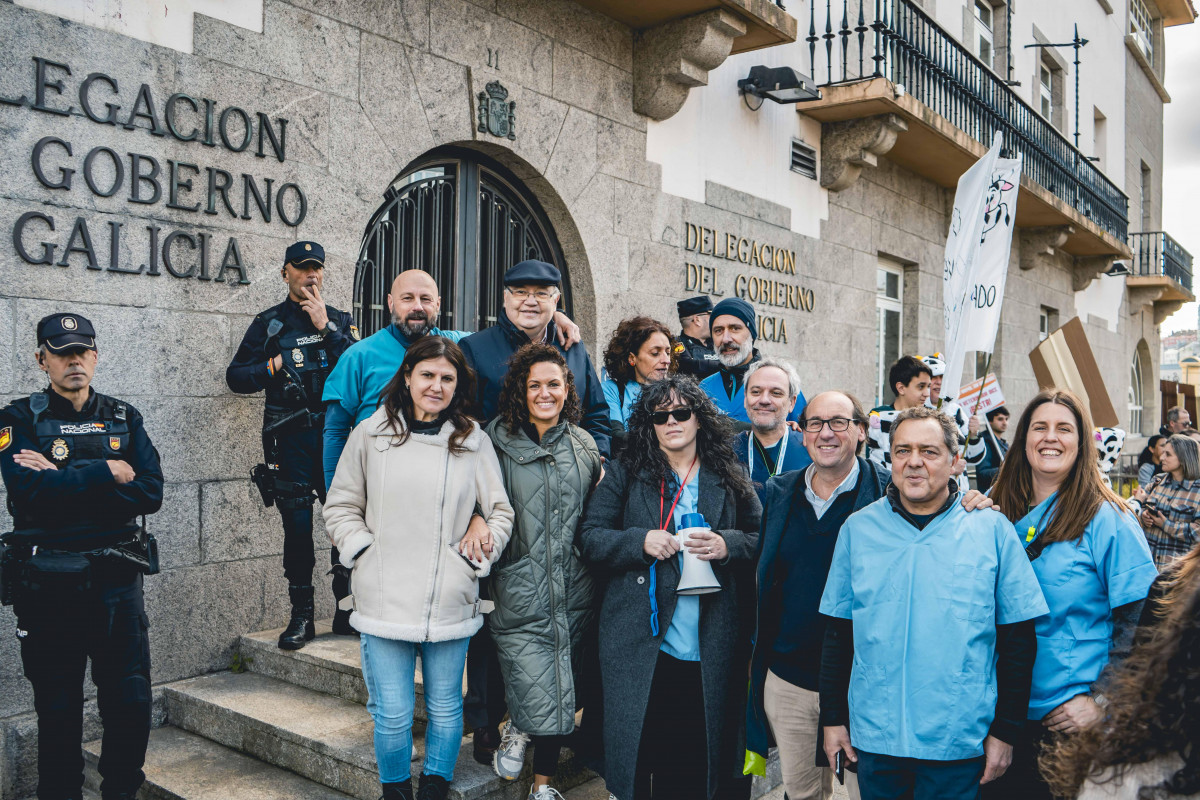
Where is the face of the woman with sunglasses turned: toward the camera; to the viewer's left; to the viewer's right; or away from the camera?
toward the camera

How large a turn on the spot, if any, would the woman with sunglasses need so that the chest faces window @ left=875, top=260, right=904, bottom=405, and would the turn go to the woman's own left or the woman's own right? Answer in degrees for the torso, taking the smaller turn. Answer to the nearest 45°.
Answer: approximately 180°

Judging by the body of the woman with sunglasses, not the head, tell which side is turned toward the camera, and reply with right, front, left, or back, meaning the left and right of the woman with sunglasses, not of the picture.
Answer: front

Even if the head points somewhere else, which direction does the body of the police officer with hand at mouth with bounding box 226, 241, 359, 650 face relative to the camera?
toward the camera

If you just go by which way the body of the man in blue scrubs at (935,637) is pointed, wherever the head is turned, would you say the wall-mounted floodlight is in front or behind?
behind

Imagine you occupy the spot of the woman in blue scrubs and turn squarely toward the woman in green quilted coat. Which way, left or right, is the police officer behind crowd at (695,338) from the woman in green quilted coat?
right

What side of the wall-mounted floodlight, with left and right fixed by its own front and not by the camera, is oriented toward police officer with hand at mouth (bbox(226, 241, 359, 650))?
right

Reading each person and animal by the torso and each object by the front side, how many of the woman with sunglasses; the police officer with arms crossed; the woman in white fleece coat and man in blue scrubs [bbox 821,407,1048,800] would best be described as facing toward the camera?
4

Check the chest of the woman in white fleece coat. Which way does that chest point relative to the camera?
toward the camera

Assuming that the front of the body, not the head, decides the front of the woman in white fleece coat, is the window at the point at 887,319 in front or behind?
behind

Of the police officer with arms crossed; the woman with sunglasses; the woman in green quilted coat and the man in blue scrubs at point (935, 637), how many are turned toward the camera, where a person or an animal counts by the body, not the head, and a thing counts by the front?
4

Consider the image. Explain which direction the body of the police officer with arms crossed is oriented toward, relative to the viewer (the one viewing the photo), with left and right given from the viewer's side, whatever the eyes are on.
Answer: facing the viewer

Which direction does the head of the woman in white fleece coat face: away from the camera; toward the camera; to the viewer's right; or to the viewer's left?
toward the camera

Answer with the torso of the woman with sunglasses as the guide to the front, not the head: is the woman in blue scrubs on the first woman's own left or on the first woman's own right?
on the first woman's own left

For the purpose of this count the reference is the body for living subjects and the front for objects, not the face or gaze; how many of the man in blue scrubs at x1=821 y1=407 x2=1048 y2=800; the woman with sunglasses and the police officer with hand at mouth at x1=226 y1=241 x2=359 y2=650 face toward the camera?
3

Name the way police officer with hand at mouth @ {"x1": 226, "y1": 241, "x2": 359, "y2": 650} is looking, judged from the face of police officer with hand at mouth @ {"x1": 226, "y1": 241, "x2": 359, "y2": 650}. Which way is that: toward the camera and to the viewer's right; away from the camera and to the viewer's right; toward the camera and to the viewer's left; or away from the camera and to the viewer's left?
toward the camera and to the viewer's right
